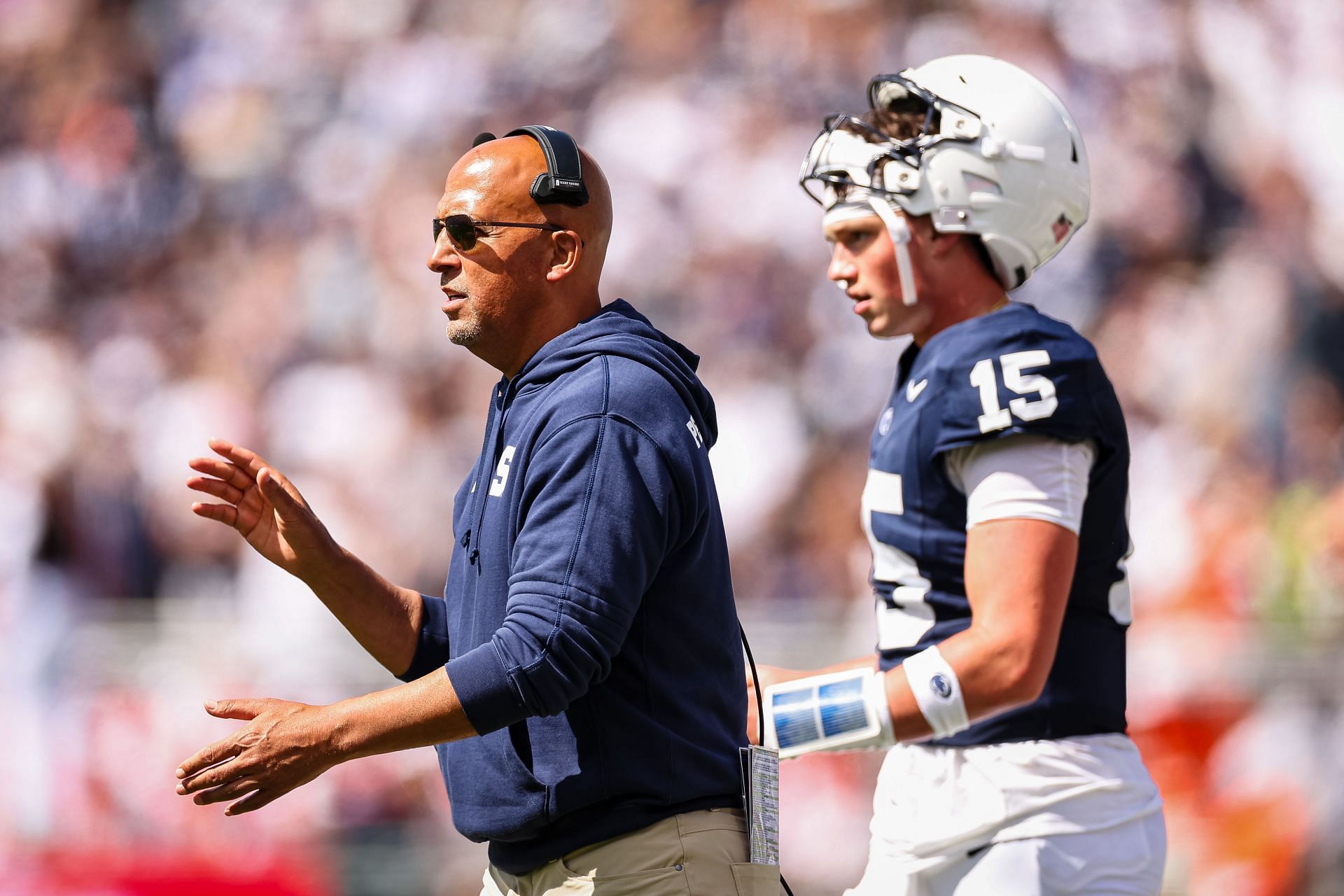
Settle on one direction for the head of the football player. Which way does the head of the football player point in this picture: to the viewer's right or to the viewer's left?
to the viewer's left

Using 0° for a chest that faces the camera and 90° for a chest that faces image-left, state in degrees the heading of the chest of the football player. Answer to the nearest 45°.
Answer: approximately 90°
